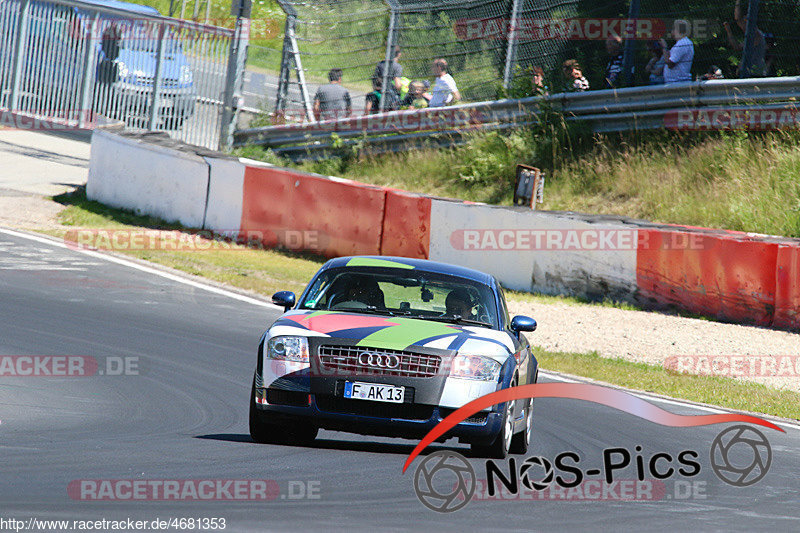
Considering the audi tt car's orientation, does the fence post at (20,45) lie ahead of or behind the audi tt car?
behind

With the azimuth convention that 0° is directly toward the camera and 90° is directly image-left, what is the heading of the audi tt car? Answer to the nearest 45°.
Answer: approximately 0°

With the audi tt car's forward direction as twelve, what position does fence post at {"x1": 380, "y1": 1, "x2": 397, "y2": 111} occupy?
The fence post is roughly at 6 o'clock from the audi tt car.

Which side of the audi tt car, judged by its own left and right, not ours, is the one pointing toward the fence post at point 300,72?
back

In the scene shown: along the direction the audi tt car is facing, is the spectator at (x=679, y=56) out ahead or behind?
behind

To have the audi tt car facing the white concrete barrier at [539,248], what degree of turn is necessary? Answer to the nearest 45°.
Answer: approximately 180°

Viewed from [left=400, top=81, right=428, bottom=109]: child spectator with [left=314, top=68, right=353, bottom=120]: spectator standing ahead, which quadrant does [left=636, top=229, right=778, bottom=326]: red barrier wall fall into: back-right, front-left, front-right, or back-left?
back-left

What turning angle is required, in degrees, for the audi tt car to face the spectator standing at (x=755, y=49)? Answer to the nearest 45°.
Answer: approximately 135° to its left

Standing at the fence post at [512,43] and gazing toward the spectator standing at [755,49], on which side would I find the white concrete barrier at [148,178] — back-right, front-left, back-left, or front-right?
back-right

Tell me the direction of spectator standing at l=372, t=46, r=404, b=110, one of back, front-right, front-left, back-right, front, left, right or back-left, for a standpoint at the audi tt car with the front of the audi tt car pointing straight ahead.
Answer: back

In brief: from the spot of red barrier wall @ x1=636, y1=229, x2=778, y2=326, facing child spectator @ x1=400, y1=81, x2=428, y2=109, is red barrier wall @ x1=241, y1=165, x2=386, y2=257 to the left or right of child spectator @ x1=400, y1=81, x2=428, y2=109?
left

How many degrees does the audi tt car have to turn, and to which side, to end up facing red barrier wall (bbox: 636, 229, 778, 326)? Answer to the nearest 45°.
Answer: approximately 135° to its left

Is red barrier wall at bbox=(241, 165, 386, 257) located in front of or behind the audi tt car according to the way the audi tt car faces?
behind

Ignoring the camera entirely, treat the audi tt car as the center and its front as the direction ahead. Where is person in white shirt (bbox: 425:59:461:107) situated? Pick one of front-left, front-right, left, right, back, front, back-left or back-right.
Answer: back
